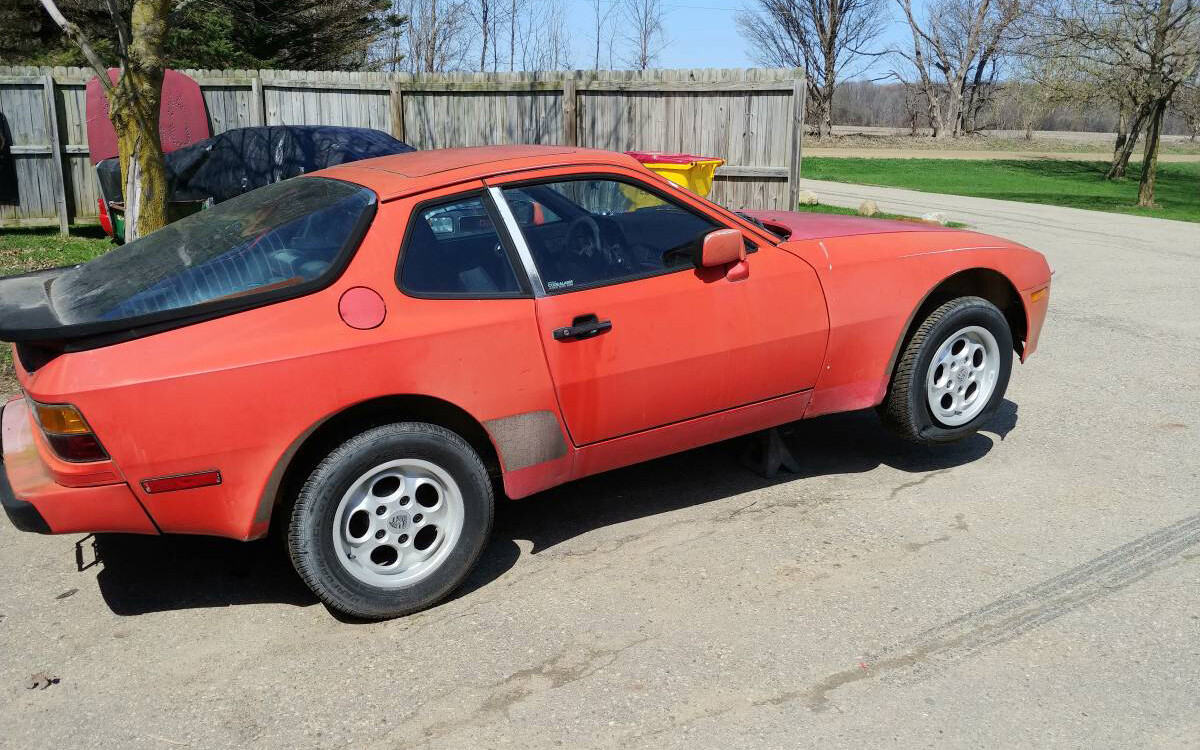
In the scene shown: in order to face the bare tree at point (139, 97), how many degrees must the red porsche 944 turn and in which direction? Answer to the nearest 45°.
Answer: approximately 90° to its left

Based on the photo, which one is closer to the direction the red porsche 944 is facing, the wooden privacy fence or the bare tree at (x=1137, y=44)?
the bare tree

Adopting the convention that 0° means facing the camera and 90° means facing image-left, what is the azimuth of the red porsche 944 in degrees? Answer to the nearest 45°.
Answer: approximately 225°

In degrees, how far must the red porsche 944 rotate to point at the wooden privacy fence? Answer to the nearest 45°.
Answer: approximately 45° to its left

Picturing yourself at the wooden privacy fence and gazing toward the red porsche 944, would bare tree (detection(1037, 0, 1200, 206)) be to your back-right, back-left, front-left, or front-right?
back-left

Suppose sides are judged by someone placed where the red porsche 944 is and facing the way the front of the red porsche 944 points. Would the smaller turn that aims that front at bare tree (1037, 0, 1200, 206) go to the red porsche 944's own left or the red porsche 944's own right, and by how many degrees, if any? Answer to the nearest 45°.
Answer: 0° — it already faces it
